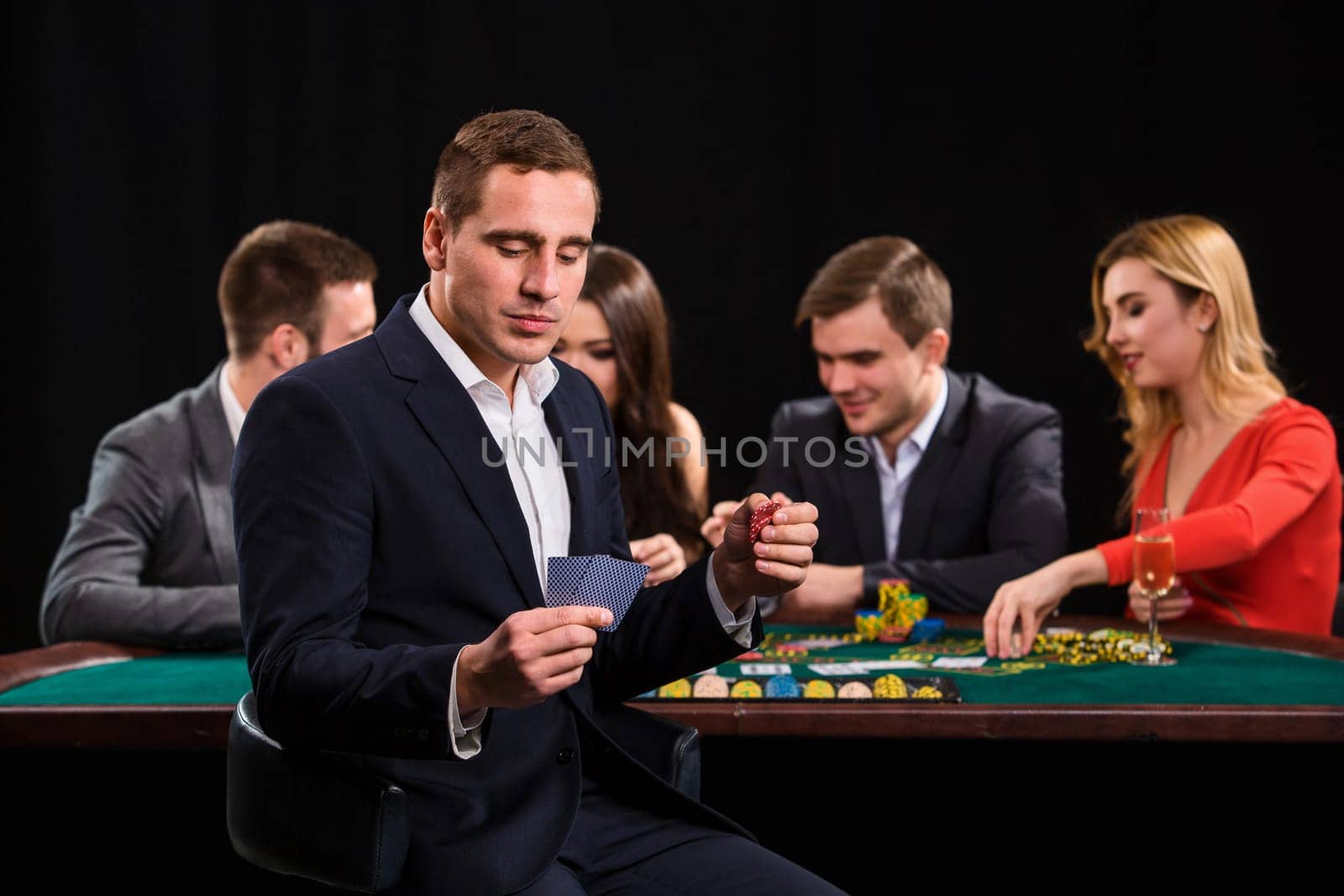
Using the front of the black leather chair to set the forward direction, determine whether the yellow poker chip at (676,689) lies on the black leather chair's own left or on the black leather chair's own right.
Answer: on the black leather chair's own left

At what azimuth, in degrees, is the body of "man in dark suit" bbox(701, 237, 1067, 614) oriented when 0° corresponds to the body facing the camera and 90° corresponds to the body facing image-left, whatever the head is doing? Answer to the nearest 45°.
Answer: approximately 45°

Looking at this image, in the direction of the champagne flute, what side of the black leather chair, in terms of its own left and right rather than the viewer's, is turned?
left

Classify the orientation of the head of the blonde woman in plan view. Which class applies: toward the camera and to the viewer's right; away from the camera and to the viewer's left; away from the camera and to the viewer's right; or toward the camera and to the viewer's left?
toward the camera and to the viewer's left

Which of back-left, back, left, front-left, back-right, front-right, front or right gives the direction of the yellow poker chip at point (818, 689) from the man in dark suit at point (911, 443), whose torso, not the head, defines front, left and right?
front-left

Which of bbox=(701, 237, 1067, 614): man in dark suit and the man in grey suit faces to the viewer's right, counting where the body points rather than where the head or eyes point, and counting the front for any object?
the man in grey suit

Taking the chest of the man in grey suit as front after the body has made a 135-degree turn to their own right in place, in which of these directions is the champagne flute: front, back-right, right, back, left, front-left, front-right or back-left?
left

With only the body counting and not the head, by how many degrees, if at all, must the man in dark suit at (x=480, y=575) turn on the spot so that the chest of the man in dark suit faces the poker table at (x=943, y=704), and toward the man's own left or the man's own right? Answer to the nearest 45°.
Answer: approximately 90° to the man's own left

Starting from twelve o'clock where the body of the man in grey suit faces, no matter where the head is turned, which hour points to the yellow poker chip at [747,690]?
The yellow poker chip is roughly at 2 o'clock from the man in grey suit.

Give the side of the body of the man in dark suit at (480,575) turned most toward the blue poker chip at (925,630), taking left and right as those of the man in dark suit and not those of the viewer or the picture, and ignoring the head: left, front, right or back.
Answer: left

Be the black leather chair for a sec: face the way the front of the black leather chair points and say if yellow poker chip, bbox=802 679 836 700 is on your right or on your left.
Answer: on your left

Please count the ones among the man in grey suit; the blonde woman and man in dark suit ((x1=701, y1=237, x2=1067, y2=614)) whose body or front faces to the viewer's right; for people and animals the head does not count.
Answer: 1

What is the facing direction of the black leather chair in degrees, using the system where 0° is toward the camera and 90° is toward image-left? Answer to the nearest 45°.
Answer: approximately 315°

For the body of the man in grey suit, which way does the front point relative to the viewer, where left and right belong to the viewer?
facing to the right of the viewer

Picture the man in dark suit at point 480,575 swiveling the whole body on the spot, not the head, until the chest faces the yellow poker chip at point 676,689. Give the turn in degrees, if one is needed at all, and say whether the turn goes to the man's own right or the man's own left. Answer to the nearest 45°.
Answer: approximately 90° to the man's own left
